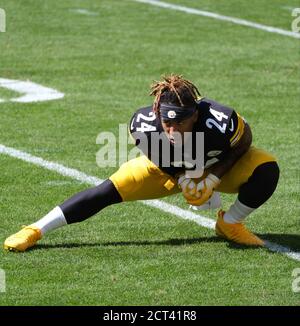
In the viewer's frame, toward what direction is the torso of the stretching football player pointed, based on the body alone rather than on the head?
toward the camera
